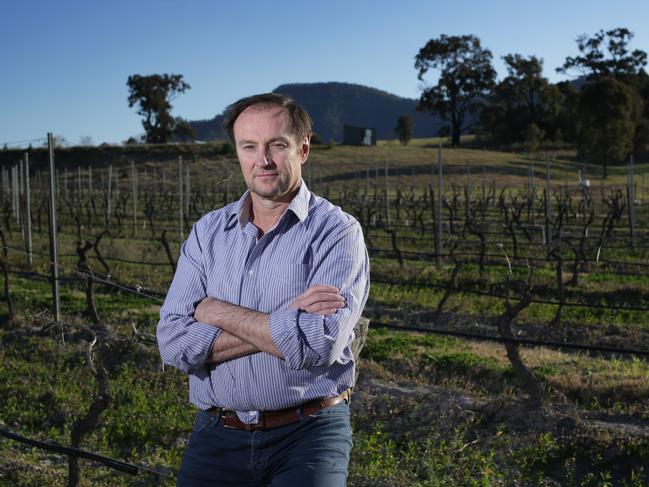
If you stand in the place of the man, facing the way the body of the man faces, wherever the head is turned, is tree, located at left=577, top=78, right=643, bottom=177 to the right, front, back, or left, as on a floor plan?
back

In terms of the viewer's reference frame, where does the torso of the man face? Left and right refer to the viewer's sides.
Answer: facing the viewer and to the left of the viewer
